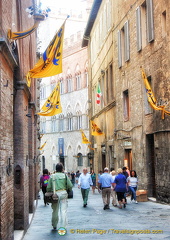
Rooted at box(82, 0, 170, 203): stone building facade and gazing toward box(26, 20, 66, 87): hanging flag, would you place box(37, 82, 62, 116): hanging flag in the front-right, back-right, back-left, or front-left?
front-right

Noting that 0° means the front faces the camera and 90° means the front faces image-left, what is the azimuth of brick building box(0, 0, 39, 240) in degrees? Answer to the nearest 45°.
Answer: approximately 270°

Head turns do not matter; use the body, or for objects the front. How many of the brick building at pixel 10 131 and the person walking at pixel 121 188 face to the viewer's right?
1

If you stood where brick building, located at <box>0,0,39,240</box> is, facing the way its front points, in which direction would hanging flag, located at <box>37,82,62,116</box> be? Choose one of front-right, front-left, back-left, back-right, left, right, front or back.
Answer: left

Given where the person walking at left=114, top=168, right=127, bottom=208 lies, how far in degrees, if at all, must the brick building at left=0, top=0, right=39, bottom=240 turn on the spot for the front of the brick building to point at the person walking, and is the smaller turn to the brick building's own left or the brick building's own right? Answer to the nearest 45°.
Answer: approximately 45° to the brick building's own left

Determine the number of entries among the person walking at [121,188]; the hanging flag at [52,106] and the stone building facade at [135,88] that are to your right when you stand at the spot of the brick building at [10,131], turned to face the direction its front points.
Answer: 0
